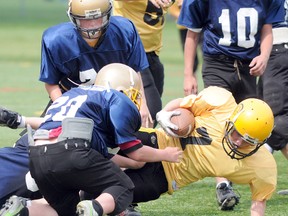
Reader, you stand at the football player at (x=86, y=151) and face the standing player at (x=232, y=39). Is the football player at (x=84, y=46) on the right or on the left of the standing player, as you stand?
left

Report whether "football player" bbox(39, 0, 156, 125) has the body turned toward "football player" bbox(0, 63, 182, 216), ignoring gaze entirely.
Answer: yes

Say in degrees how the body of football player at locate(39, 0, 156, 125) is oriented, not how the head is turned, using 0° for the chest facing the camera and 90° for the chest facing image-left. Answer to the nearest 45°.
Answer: approximately 0°

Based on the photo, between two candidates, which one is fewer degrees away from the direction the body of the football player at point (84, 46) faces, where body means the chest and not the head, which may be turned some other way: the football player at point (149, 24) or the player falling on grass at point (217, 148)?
the player falling on grass

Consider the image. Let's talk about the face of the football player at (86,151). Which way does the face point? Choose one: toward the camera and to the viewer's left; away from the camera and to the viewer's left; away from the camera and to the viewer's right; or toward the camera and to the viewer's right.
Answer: away from the camera and to the viewer's right
